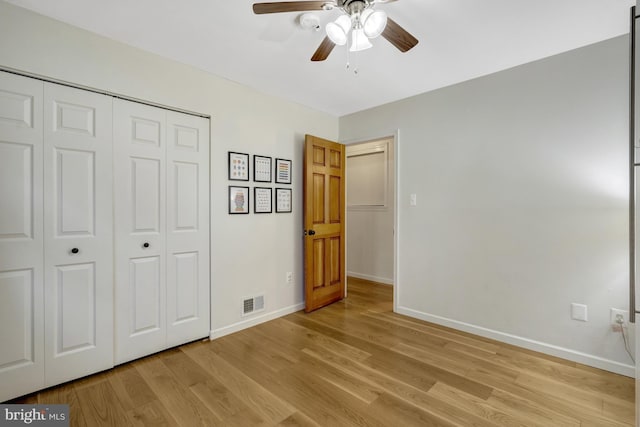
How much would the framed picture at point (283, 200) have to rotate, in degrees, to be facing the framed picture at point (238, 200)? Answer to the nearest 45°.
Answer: approximately 90° to its right

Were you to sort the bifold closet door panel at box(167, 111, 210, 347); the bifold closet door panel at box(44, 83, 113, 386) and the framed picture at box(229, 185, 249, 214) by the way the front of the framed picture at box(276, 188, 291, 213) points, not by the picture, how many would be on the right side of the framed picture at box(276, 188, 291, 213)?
3

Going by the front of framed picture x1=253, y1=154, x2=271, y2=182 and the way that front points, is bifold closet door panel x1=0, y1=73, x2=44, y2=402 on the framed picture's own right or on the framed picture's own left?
on the framed picture's own right

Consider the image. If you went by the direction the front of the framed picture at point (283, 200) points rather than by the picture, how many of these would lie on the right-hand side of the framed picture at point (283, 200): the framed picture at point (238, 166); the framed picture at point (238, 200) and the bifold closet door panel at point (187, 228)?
3

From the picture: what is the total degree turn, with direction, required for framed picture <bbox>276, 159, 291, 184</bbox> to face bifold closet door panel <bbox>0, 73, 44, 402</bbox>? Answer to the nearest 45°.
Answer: approximately 90° to its right

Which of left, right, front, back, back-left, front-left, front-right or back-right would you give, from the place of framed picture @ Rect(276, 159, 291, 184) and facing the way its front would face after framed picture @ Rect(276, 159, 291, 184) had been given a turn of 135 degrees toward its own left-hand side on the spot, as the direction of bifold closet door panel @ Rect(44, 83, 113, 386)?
back-left
